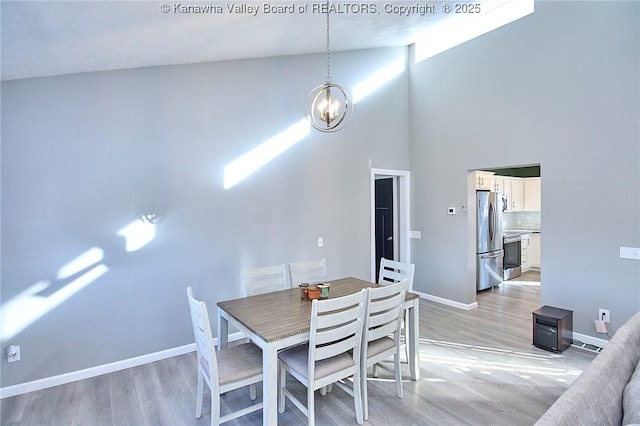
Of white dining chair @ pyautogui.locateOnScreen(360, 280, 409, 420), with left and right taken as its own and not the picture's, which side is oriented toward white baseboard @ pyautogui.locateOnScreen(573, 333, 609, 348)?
right

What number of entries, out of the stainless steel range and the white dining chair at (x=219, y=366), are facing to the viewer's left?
0

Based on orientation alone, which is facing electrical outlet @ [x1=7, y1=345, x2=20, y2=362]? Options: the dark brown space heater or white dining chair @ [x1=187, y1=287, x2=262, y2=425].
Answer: the dark brown space heater

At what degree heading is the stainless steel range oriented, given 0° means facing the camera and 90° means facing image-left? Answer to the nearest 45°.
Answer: approximately 315°

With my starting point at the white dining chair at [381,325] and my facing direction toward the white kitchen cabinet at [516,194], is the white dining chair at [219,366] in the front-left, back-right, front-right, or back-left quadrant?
back-left

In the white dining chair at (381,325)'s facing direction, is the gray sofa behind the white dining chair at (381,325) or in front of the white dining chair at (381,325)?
behind

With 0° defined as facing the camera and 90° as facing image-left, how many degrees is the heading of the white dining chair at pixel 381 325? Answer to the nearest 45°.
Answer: approximately 135°

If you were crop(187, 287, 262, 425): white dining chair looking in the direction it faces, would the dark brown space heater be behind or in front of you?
in front

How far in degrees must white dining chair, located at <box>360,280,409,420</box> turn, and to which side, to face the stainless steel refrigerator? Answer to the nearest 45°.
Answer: approximately 90° to its right

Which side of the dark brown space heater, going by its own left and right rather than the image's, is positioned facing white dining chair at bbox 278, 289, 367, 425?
front

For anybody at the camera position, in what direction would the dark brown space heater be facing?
facing the viewer and to the left of the viewer

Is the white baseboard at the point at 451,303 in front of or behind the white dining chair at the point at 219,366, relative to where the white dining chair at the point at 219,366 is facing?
in front

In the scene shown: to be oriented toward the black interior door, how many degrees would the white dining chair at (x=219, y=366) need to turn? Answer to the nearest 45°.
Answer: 0° — it already faces it

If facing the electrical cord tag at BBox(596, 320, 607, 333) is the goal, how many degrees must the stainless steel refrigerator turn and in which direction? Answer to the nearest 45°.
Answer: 0° — it already faces it

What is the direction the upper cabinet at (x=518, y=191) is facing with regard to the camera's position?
facing the viewer and to the right of the viewer
